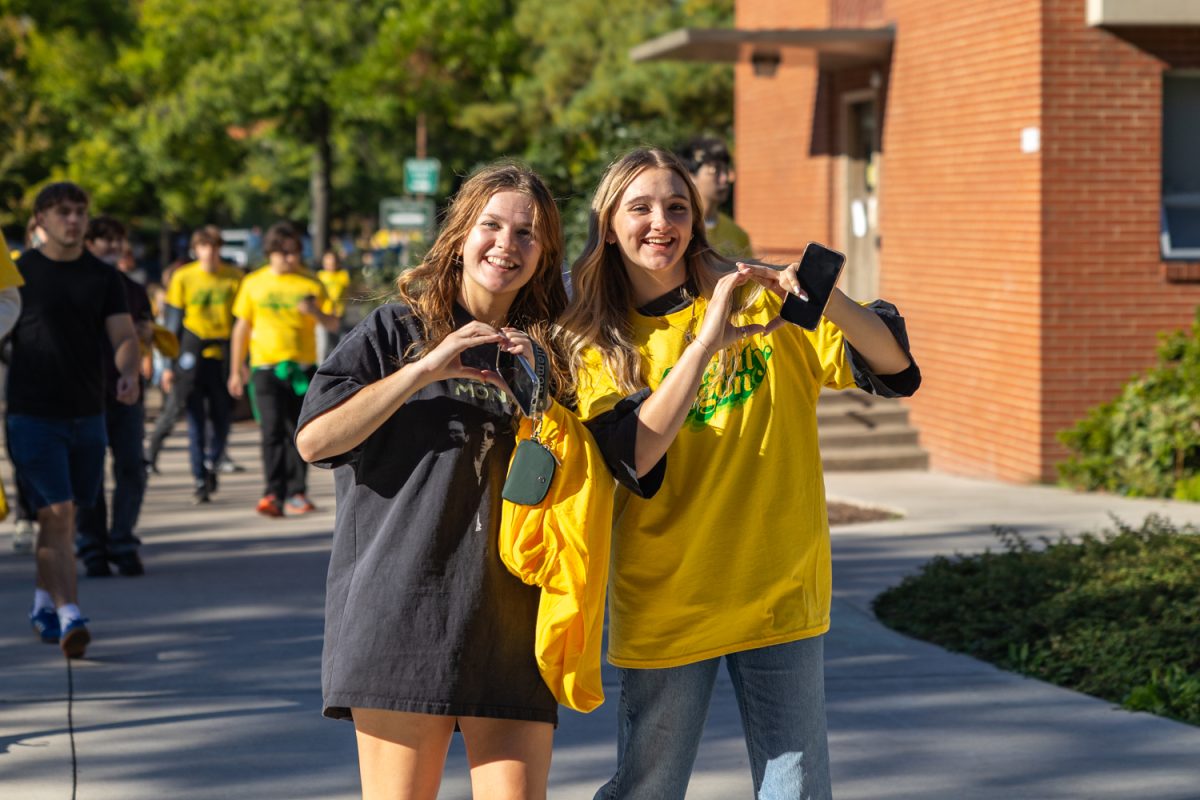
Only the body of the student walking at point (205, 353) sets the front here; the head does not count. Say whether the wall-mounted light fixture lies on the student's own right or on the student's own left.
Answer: on the student's own left

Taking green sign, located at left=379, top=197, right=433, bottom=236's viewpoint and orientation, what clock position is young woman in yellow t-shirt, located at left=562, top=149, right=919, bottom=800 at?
The young woman in yellow t-shirt is roughly at 12 o'clock from the green sign.

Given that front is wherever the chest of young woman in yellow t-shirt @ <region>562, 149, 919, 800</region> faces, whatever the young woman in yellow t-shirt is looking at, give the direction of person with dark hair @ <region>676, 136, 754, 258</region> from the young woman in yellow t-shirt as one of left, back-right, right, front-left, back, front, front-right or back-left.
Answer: back

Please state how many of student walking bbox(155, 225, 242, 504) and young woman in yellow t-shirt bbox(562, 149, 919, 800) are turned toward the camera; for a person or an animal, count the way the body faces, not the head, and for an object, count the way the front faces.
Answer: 2

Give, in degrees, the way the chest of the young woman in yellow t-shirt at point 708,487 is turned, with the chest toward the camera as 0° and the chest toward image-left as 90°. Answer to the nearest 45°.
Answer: approximately 0°

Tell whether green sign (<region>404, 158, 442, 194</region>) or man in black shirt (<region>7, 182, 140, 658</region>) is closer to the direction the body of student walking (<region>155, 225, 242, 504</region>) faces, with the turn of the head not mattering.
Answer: the man in black shirt

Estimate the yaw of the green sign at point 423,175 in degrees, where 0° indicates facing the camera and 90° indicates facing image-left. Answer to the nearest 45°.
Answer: approximately 0°

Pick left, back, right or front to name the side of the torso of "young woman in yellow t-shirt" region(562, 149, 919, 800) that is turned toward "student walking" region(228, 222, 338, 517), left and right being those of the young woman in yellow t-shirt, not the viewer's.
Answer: back
